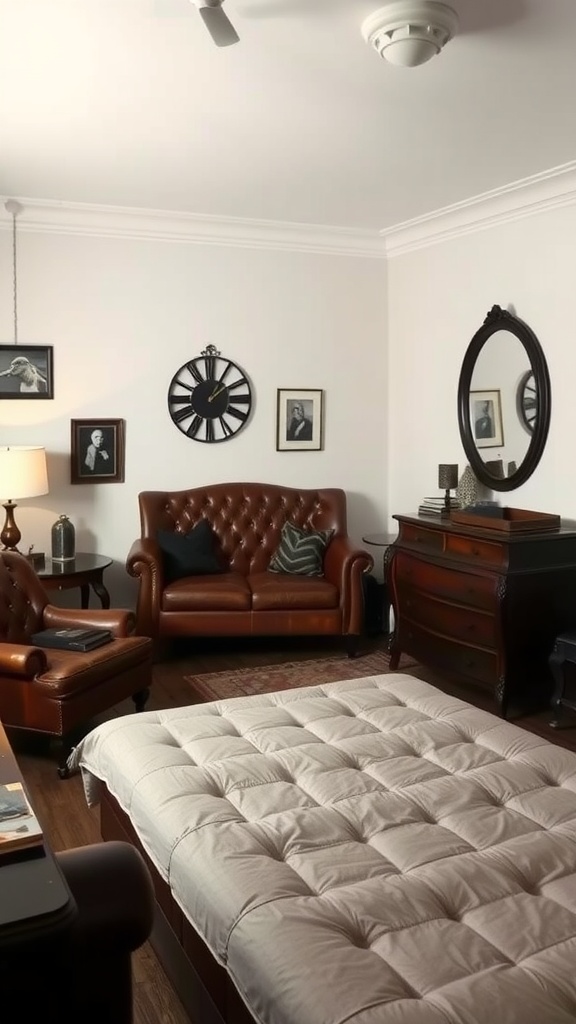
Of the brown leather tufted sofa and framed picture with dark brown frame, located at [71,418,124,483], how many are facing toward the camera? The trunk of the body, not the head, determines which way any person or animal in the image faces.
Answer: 2

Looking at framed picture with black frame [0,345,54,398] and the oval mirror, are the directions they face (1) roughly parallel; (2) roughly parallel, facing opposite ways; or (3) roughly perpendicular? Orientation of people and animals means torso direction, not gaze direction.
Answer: roughly perpendicular

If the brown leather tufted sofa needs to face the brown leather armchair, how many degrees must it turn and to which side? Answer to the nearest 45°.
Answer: approximately 45° to its right

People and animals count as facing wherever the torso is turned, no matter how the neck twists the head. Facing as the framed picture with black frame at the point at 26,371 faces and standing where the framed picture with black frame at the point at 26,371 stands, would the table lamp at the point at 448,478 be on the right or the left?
on its left

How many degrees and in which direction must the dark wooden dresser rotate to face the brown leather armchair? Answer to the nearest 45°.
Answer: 0° — it already faces it

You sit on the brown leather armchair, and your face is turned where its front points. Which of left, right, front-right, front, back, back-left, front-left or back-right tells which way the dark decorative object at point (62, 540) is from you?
back-left

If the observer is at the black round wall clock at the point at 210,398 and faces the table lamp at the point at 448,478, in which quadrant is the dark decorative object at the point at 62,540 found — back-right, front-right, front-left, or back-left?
back-right

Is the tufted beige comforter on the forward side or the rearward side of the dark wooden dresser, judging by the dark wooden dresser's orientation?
on the forward side

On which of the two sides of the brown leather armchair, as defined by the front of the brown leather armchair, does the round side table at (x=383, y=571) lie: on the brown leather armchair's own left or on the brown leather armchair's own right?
on the brown leather armchair's own left

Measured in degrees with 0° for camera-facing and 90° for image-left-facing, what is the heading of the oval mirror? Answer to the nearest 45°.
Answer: approximately 45°

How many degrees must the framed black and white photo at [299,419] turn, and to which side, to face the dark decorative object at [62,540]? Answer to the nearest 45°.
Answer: approximately 45° to its right

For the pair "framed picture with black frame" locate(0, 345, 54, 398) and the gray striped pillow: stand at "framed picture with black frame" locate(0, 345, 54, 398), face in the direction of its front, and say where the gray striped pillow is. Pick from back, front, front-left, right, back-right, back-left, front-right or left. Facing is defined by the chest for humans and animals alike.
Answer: left

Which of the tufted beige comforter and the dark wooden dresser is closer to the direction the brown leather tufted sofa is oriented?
the tufted beige comforter

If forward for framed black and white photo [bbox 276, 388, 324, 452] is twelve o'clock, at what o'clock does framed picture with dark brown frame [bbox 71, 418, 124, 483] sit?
The framed picture with dark brown frame is roughly at 2 o'clock from the framed black and white photo.

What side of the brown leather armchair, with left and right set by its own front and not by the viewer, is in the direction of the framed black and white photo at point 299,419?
left
